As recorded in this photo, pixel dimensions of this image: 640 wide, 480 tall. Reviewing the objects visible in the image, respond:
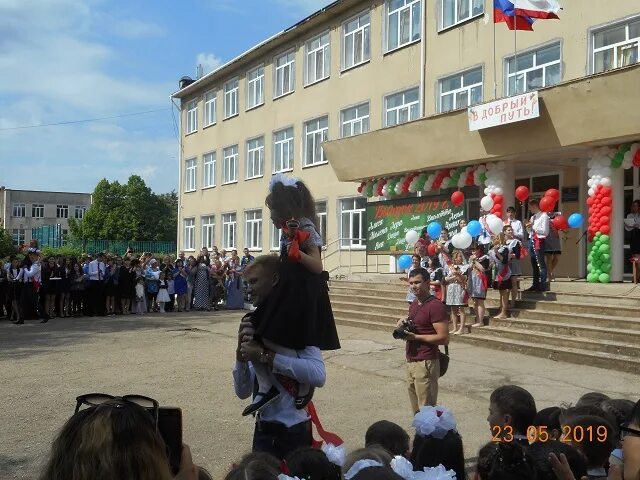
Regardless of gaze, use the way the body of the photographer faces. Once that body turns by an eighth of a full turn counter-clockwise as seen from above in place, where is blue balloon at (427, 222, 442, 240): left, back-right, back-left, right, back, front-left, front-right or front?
back

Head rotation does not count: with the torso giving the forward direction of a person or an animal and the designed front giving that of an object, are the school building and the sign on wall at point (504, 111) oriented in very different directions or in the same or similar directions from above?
same or similar directions

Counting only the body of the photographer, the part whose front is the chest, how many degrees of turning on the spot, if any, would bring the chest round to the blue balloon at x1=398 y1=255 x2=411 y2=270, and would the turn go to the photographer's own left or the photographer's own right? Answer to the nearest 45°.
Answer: approximately 135° to the photographer's own right

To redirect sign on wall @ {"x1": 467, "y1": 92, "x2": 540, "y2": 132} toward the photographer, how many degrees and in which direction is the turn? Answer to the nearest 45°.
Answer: approximately 45° to its left

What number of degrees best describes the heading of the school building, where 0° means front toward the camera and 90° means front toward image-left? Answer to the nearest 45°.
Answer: approximately 45°

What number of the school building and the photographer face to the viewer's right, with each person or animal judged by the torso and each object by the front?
0

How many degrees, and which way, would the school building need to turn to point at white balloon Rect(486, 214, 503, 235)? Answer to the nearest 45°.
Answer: approximately 45° to its left

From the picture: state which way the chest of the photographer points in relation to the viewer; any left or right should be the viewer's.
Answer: facing the viewer and to the left of the viewer

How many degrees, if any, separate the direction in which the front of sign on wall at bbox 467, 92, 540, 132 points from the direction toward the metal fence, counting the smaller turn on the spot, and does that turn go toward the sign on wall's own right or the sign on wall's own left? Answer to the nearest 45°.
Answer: approximately 90° to the sign on wall's own right

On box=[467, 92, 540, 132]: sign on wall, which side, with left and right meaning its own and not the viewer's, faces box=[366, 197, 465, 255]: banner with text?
right

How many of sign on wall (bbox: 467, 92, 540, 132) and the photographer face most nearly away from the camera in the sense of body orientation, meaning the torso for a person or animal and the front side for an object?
0
